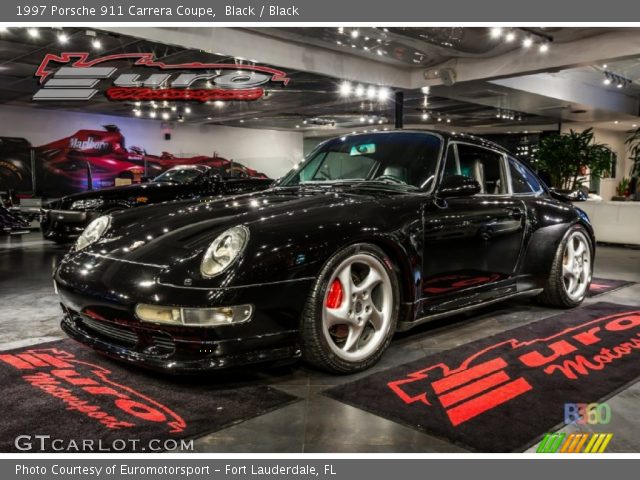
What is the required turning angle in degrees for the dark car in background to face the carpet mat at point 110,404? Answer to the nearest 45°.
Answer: approximately 45° to its left

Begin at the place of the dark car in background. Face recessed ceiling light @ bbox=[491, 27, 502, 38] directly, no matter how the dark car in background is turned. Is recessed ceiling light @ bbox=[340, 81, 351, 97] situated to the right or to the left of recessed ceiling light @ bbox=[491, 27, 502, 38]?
left

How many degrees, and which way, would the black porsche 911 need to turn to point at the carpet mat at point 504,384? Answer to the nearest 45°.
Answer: approximately 135° to its left

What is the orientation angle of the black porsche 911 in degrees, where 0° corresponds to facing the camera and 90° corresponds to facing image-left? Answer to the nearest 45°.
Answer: approximately 45°

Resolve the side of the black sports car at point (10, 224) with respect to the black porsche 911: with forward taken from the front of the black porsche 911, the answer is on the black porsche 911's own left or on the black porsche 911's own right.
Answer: on the black porsche 911's own right

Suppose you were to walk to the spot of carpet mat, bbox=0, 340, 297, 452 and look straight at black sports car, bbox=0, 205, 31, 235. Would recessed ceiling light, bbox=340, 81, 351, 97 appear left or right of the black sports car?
right

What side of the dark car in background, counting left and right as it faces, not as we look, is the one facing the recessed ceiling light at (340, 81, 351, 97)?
back

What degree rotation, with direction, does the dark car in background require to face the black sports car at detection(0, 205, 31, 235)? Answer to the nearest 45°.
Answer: approximately 45° to its right

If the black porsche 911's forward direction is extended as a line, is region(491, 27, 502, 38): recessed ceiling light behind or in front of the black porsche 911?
behind
